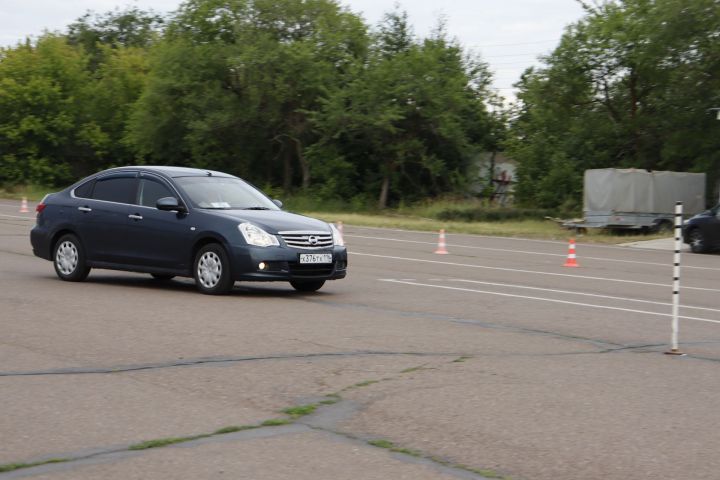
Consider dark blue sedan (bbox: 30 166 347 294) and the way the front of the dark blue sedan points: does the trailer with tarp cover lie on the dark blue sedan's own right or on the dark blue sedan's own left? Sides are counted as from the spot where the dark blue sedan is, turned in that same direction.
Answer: on the dark blue sedan's own left

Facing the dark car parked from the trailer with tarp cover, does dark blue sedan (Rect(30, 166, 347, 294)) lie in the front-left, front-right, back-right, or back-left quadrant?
front-right

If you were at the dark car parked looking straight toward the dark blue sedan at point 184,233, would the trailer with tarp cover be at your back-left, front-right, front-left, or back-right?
back-right

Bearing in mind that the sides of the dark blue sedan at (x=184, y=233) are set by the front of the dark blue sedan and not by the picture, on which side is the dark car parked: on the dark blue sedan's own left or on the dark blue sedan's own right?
on the dark blue sedan's own left

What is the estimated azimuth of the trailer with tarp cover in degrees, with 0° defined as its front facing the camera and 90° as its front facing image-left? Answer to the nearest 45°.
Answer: approximately 90°

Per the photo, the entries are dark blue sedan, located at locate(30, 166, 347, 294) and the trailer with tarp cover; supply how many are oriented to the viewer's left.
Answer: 1

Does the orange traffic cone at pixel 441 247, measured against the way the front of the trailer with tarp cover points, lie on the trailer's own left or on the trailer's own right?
on the trailer's own left

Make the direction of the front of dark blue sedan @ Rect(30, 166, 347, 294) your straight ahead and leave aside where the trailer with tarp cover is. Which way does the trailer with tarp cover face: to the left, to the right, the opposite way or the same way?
the opposite way

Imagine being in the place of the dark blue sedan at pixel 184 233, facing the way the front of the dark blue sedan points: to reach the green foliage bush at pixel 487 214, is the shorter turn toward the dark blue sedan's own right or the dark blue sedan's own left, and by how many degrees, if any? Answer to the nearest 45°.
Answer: approximately 90° to the dark blue sedan's own left
